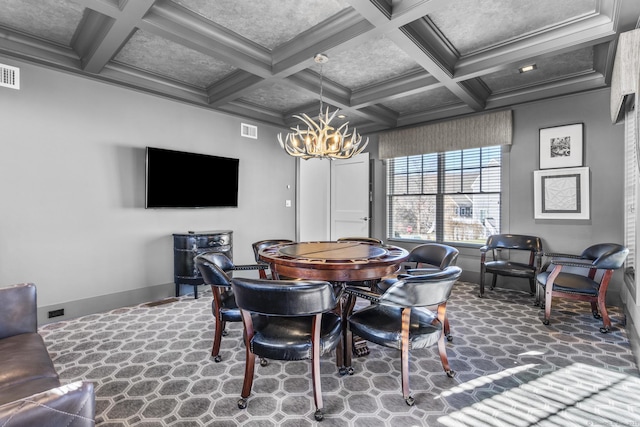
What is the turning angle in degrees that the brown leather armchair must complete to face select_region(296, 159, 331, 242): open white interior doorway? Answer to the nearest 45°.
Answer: approximately 45° to its left

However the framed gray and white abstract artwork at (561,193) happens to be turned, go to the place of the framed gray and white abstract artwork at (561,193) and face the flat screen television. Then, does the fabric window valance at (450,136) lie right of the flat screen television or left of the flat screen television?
right

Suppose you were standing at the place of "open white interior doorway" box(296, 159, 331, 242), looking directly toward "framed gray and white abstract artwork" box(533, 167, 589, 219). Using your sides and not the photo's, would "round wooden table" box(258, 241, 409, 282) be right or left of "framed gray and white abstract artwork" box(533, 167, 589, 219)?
right

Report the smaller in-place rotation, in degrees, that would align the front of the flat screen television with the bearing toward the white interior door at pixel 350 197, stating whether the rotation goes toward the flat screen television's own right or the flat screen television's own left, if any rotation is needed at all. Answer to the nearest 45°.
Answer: approximately 45° to the flat screen television's own left

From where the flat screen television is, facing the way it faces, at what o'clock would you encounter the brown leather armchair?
The brown leather armchair is roughly at 2 o'clock from the flat screen television.

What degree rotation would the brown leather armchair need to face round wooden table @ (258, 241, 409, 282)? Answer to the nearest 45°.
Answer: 0° — it already faces it

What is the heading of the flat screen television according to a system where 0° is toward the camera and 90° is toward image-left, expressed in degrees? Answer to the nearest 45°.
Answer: approximately 315°

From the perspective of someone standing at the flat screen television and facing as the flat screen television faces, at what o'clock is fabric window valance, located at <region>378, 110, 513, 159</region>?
The fabric window valance is roughly at 11 o'clock from the flat screen television.

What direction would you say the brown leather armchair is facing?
to the viewer's right
